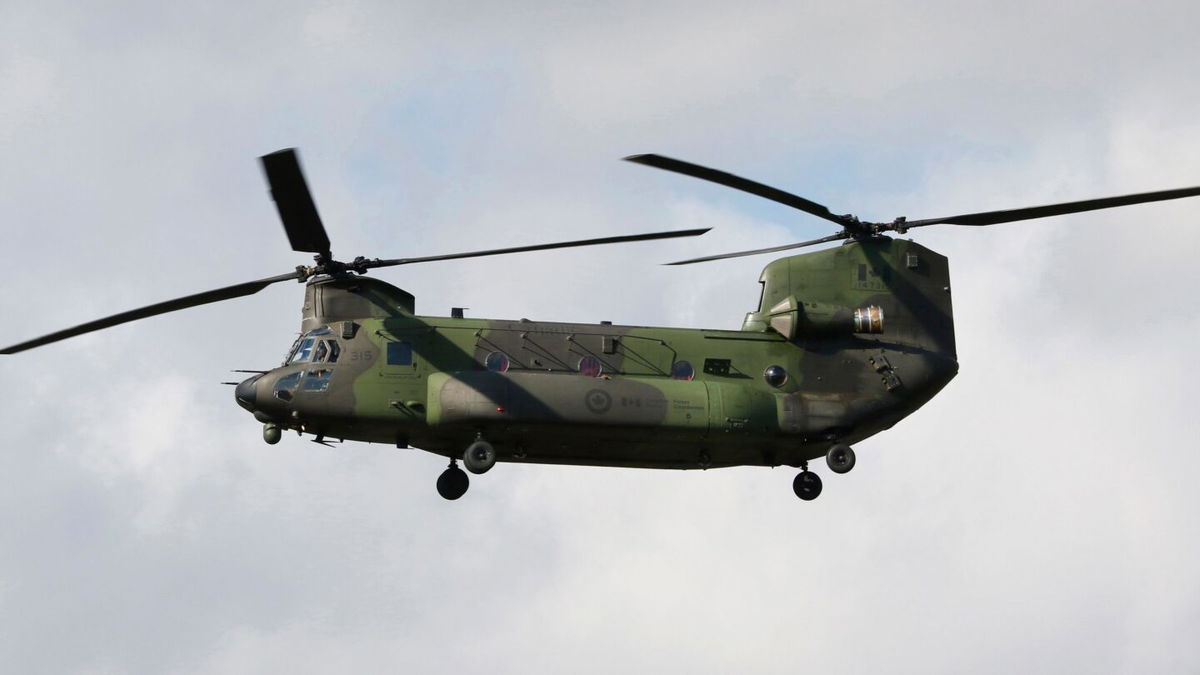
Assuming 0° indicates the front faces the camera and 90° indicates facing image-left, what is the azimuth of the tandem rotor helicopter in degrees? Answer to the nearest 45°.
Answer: approximately 90°
